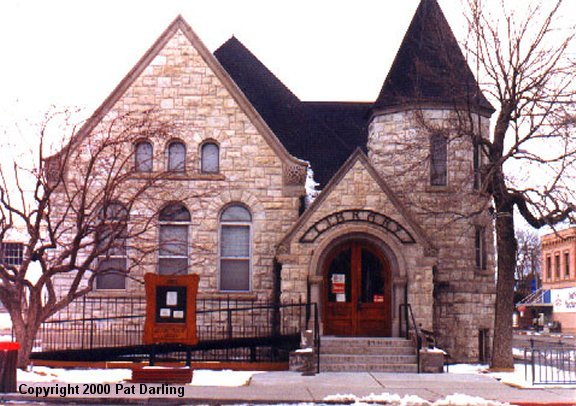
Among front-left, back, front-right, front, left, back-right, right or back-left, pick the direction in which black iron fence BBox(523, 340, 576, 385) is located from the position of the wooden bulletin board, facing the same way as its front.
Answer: left

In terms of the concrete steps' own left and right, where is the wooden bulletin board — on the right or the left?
on its right

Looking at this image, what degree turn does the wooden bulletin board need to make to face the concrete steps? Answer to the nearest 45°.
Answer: approximately 135° to its left

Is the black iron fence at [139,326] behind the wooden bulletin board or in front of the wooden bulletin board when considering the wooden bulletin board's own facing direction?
behind

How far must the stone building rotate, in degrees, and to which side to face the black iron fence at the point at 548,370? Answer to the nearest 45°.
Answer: approximately 45° to its left

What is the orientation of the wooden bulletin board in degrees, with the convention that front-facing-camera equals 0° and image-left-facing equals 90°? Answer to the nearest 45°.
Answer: approximately 0°

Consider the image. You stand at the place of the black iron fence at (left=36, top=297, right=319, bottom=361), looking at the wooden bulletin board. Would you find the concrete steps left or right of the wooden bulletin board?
left

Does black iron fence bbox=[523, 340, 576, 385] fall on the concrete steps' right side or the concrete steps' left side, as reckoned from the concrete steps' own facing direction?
on its left
